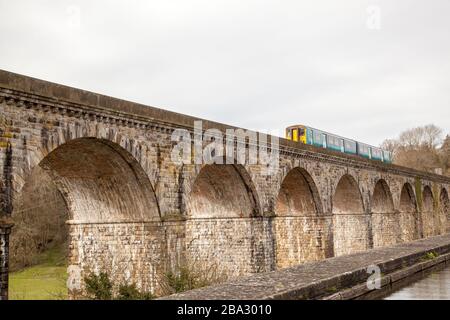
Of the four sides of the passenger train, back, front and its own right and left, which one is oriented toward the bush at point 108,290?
front

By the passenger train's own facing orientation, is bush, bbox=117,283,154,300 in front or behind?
in front

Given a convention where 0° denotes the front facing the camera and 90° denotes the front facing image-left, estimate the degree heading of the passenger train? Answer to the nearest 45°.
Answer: approximately 45°
